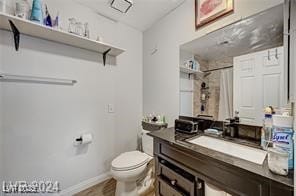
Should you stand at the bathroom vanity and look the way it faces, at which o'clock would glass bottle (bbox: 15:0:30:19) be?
The glass bottle is roughly at 1 o'clock from the bathroom vanity.

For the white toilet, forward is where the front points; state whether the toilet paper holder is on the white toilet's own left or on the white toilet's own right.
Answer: on the white toilet's own right

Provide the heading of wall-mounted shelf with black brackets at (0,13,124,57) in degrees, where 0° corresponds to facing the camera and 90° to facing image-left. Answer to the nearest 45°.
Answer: approximately 315°

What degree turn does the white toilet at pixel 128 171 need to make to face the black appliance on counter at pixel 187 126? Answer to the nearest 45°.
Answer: approximately 90° to its left

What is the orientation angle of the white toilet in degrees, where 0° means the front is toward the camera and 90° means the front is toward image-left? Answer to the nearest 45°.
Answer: approximately 45°

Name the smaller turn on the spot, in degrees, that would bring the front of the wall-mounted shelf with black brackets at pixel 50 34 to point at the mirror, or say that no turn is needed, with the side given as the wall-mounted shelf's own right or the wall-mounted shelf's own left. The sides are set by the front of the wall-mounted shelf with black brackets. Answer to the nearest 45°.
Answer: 0° — it already faces it

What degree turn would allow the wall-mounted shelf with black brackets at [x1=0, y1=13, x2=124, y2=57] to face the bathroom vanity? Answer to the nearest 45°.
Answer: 0° — it already faces it

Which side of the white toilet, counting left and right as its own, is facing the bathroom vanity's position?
left
